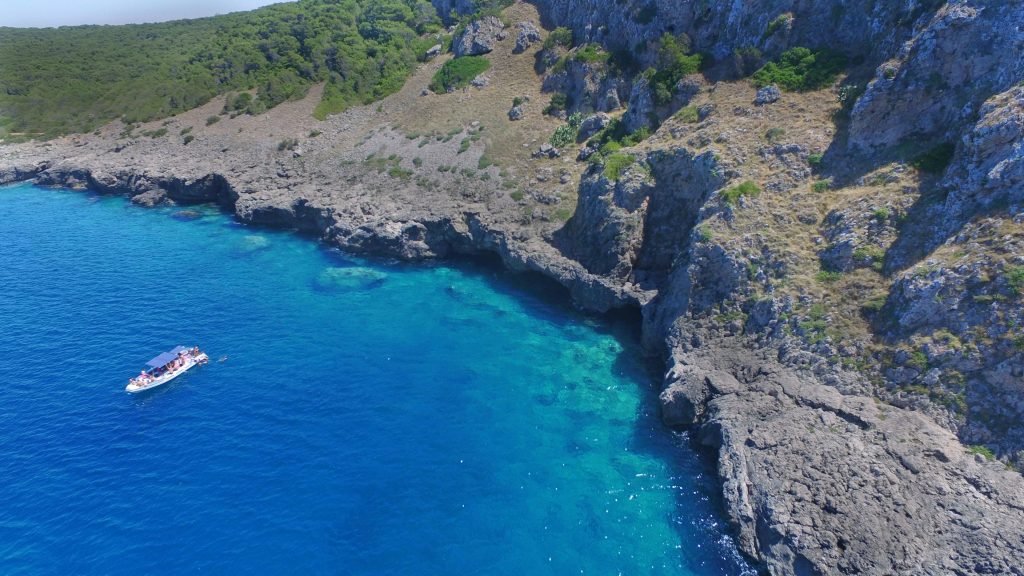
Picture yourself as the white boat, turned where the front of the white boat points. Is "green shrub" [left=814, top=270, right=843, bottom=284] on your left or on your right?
on your left

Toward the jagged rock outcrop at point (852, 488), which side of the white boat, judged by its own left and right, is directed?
left

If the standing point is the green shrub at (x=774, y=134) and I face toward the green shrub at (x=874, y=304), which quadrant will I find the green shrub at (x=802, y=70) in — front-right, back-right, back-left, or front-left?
back-left

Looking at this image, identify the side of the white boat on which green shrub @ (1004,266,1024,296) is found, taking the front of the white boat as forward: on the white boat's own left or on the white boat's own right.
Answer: on the white boat's own left

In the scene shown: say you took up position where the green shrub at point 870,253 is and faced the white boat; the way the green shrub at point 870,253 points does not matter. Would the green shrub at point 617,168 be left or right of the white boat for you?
right

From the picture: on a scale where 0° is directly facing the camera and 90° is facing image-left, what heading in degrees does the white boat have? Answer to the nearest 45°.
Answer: approximately 45°

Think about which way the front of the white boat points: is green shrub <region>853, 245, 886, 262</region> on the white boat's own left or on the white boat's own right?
on the white boat's own left

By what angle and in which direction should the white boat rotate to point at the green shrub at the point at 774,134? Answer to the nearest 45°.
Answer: approximately 135° to its left

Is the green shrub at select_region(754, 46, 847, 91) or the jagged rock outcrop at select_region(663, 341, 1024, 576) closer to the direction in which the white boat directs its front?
the jagged rock outcrop

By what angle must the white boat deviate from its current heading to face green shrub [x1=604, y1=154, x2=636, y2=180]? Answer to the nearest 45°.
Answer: approximately 135° to its left
